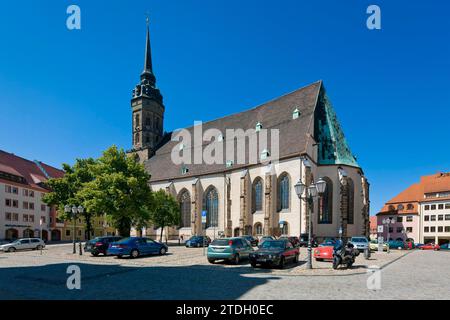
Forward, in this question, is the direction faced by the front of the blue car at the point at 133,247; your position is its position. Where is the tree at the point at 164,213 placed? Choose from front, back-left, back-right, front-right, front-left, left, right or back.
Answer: front-left

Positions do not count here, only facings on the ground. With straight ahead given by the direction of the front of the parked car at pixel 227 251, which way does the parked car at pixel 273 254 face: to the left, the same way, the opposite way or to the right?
the opposite way

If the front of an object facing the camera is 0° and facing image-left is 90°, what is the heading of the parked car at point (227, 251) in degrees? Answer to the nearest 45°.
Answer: approximately 225°

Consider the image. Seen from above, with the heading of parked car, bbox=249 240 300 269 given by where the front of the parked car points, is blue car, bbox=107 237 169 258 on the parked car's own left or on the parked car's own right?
on the parked car's own right

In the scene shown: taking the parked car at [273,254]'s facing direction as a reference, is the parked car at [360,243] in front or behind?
behind

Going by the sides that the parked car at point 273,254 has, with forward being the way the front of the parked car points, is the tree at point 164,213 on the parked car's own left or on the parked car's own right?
on the parked car's own right

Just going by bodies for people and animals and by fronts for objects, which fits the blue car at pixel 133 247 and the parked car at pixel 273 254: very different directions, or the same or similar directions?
very different directions
